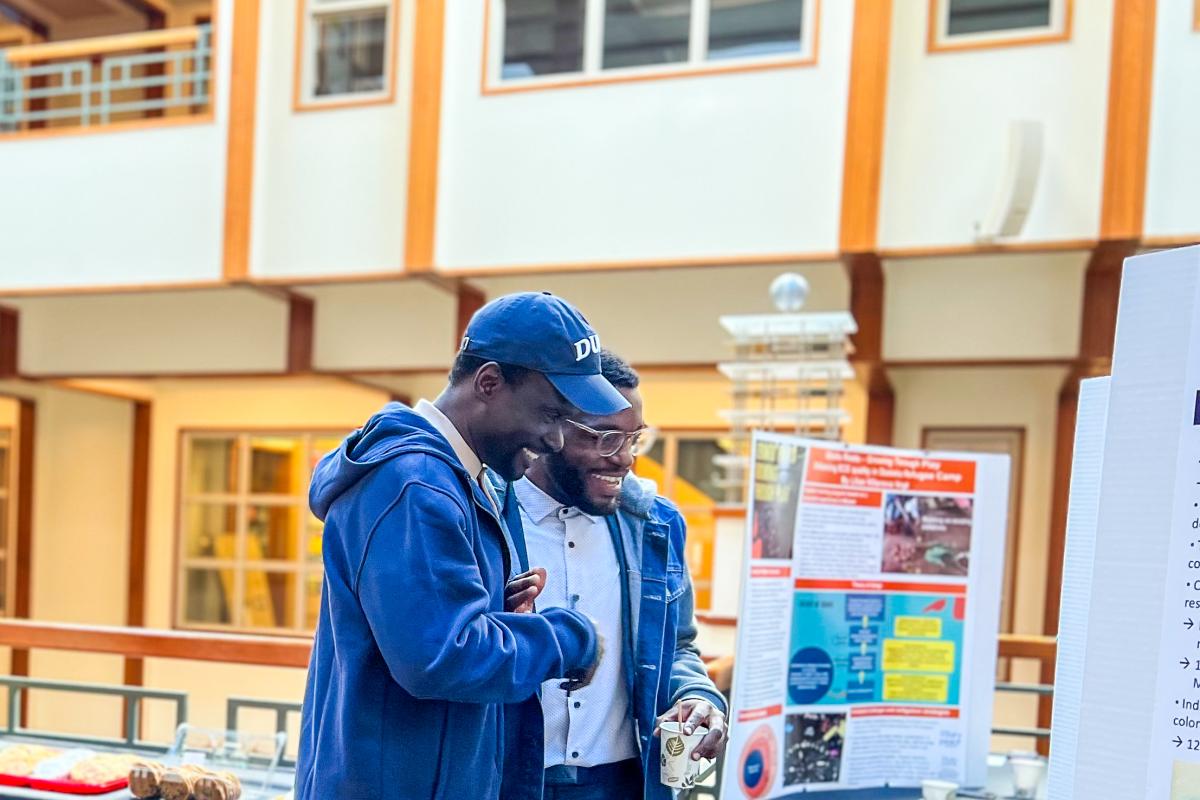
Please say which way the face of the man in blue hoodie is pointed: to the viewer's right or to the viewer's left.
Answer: to the viewer's right

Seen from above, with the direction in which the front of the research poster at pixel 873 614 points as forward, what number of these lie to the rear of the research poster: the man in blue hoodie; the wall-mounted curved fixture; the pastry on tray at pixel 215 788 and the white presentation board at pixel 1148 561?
1

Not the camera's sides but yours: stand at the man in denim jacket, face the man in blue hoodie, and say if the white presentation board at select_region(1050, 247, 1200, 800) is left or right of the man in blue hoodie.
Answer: left

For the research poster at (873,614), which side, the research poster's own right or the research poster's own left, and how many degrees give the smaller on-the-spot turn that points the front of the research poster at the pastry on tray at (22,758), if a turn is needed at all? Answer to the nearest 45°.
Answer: approximately 90° to the research poster's own right

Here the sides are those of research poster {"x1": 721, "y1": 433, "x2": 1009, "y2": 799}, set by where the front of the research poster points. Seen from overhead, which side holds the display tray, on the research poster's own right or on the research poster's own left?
on the research poster's own right

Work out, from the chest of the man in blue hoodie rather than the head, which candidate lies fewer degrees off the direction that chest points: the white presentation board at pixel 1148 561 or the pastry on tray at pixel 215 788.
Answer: the white presentation board

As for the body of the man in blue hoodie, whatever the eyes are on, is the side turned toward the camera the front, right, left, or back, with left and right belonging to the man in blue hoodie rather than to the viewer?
right

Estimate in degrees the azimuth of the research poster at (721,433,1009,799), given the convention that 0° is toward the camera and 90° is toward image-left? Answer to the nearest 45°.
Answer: approximately 0°

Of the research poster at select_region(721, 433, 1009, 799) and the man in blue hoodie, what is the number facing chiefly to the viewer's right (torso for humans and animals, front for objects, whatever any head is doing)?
1

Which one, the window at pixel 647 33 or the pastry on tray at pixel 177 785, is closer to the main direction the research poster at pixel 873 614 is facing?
the pastry on tray

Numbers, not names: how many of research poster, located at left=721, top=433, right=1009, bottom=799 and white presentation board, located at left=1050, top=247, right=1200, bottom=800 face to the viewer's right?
0
